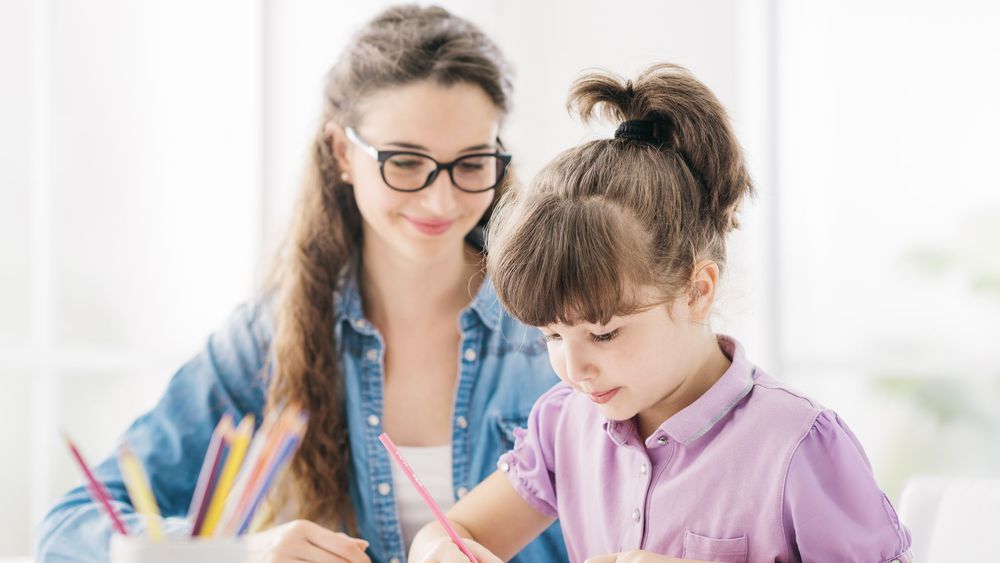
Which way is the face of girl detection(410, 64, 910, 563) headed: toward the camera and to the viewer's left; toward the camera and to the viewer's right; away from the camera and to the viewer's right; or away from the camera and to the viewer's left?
toward the camera and to the viewer's left

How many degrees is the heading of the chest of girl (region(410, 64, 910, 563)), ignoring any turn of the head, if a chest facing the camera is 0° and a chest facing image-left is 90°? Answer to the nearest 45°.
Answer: approximately 45°

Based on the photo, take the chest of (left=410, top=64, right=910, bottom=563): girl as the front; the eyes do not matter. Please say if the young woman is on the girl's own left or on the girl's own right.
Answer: on the girl's own right

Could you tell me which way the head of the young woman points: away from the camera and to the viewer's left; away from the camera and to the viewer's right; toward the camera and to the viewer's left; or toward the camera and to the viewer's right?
toward the camera and to the viewer's right
